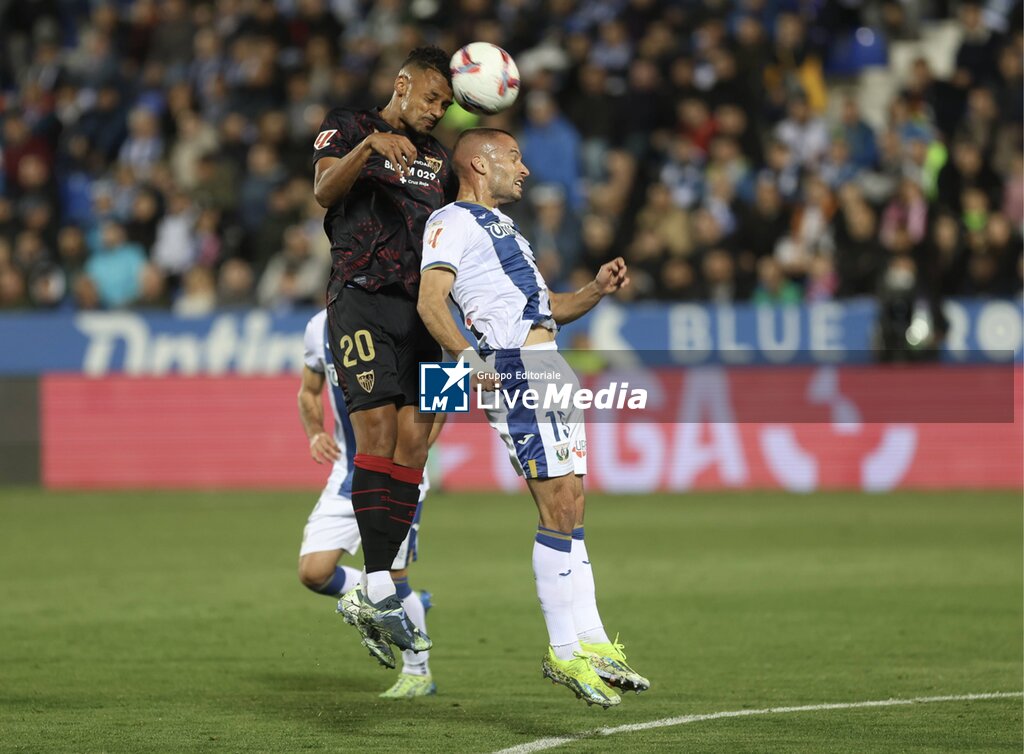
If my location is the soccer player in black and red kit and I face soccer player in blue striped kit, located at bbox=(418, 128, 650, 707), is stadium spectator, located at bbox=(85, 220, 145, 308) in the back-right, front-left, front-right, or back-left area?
back-left

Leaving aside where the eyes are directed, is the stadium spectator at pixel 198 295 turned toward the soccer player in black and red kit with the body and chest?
yes

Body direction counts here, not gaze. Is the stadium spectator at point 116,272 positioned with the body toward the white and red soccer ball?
yes

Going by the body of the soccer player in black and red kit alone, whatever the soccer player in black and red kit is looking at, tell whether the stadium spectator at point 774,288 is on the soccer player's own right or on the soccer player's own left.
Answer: on the soccer player's own left
